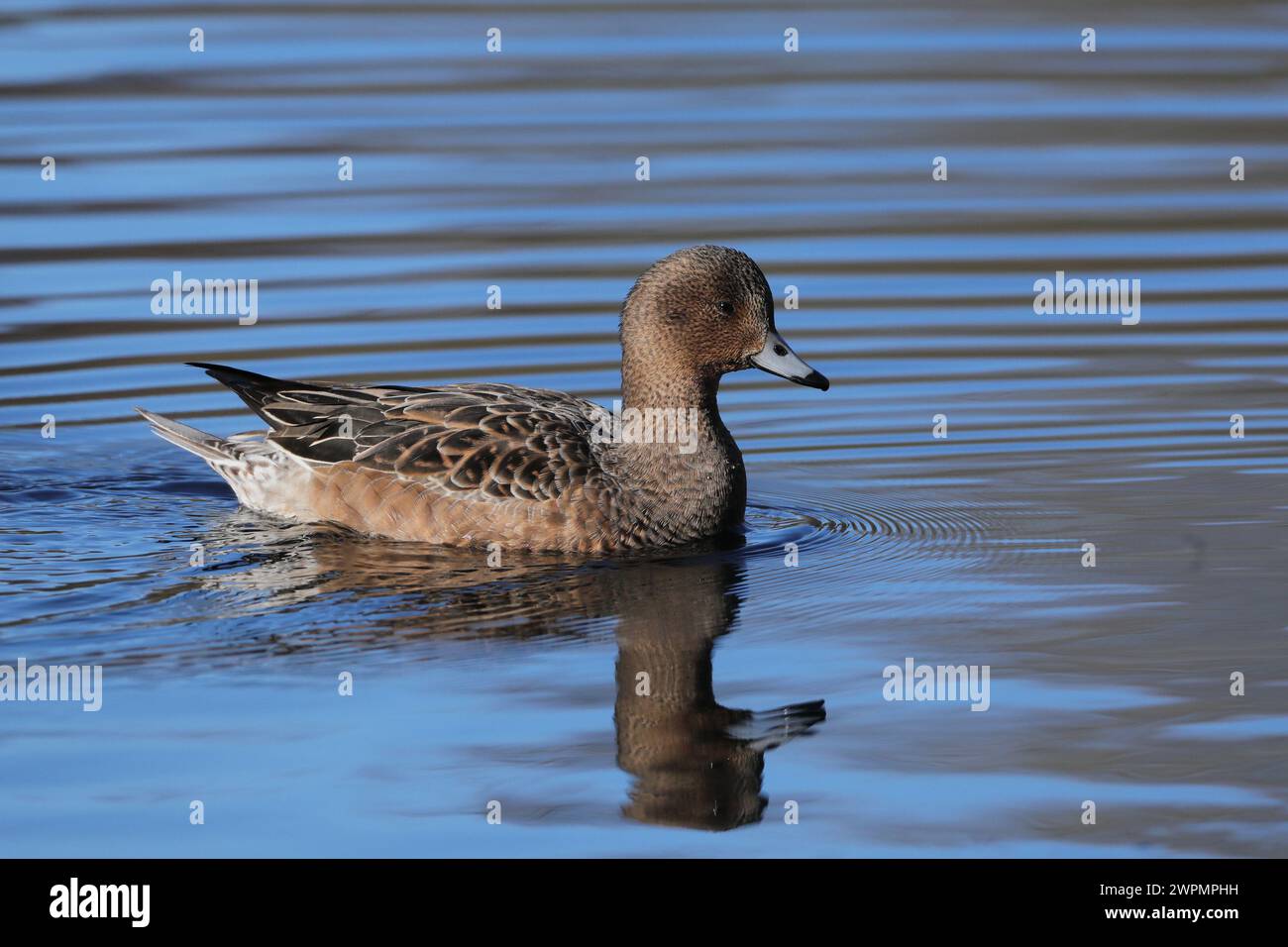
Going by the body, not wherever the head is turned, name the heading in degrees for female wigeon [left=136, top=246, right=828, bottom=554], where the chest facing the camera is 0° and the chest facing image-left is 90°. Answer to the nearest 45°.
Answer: approximately 270°
